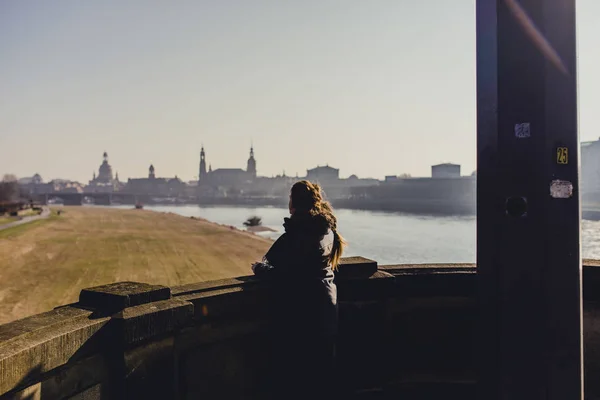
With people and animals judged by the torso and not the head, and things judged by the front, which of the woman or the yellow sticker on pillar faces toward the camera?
the yellow sticker on pillar

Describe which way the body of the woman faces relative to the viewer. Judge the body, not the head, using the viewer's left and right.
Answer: facing away from the viewer and to the left of the viewer

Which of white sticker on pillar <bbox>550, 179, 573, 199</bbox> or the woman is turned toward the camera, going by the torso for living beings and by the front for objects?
the white sticker on pillar

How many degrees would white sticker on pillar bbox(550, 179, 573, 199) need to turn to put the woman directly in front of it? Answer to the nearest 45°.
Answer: approximately 90° to its right

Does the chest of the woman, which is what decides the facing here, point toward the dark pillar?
no

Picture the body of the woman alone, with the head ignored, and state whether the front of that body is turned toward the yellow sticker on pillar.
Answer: no

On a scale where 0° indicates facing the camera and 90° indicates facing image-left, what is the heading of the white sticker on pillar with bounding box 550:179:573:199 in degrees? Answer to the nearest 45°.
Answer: approximately 0°

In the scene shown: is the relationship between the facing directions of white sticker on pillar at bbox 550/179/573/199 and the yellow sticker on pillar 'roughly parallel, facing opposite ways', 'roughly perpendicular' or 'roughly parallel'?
roughly parallel

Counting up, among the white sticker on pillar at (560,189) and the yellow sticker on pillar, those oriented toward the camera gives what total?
2

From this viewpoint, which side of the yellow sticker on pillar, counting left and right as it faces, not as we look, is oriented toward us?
front

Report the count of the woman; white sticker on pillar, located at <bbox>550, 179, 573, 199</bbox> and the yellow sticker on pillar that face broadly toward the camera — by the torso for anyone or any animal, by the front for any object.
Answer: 2
